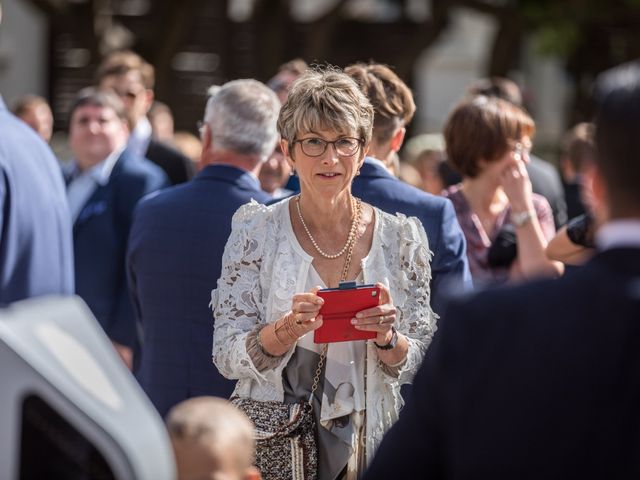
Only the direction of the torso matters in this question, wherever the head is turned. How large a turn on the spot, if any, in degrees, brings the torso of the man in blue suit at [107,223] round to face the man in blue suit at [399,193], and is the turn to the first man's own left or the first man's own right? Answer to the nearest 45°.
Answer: approximately 90° to the first man's own left

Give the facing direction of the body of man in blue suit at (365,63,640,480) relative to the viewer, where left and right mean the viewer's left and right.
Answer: facing away from the viewer

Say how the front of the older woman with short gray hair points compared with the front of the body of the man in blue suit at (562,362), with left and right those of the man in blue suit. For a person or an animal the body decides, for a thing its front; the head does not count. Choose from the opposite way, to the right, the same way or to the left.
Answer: the opposite way

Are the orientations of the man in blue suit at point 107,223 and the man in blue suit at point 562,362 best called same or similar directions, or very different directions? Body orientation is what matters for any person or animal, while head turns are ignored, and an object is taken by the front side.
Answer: very different directions

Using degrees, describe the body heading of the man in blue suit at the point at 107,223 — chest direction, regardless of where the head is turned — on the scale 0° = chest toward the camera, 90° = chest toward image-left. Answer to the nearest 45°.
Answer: approximately 45°
